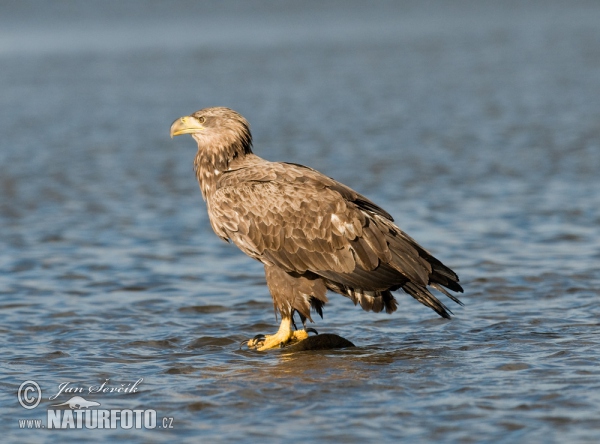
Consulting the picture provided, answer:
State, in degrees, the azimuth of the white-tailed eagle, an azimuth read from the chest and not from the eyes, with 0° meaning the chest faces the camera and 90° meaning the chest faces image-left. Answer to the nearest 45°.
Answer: approximately 90°
